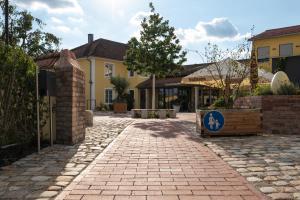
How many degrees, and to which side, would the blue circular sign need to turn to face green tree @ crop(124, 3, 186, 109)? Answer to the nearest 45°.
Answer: approximately 180°

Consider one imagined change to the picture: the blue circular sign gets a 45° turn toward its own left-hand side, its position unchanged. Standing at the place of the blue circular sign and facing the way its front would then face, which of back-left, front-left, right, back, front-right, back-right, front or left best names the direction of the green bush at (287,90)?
left

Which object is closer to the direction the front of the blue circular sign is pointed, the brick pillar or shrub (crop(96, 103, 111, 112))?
the brick pillar

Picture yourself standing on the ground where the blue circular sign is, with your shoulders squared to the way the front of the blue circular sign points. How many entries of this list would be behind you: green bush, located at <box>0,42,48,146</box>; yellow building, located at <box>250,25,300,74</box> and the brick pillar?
1

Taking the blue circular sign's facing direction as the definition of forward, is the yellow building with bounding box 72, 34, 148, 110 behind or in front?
behind

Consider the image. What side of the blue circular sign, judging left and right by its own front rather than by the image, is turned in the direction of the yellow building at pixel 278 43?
back

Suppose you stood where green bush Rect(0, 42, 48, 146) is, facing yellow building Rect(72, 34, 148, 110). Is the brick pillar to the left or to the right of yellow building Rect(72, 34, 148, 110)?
right

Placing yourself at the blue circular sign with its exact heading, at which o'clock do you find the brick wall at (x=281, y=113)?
The brick wall is roughly at 8 o'clock from the blue circular sign.

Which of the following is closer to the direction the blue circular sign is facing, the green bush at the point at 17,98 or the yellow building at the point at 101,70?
the green bush

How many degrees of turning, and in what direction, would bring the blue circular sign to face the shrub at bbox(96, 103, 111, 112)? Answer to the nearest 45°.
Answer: approximately 135° to its right

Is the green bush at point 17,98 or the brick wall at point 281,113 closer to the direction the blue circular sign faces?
the green bush

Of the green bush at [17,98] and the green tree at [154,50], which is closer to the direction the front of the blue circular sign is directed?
the green bush

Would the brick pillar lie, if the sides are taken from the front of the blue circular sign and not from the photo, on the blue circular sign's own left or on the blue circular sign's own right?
on the blue circular sign's own right

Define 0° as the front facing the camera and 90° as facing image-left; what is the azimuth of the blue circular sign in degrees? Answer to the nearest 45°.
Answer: approximately 0°
